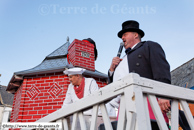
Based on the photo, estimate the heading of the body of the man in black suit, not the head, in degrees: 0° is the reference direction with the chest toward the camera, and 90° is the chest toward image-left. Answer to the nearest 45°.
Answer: approximately 45°
